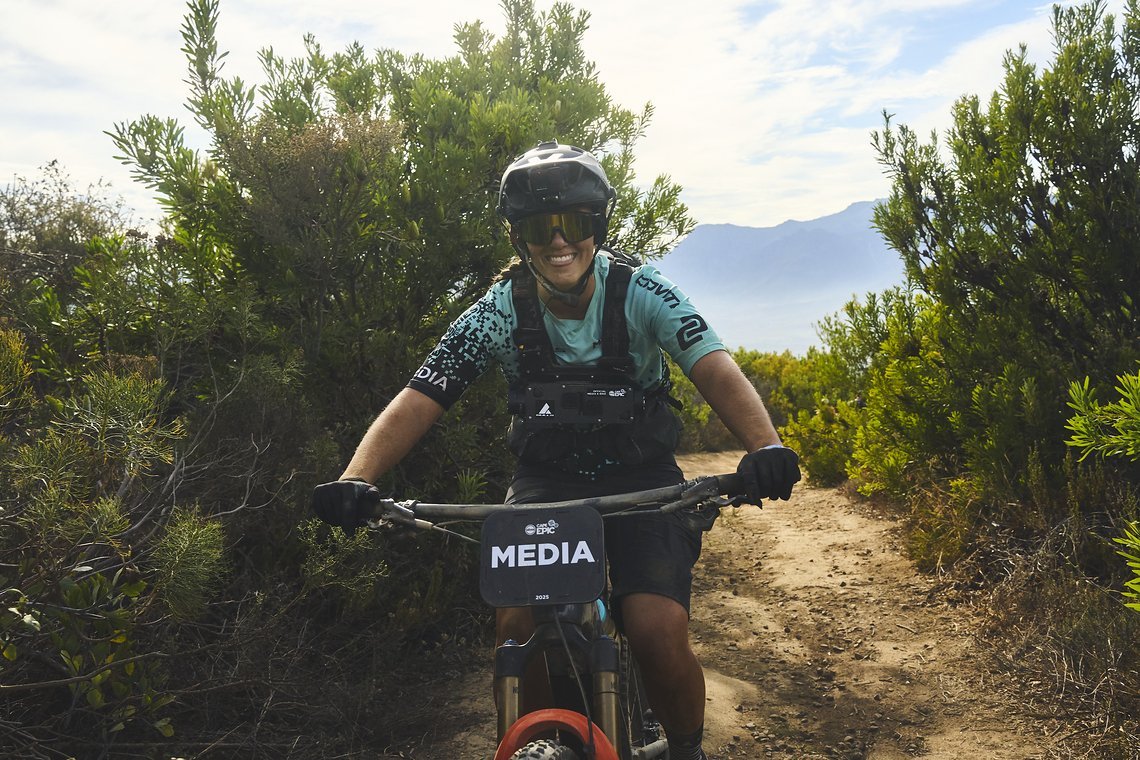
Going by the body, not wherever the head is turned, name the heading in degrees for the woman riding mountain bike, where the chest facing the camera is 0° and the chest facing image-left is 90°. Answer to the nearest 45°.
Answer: approximately 0°

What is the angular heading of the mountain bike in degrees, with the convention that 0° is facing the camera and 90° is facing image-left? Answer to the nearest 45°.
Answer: approximately 0°
